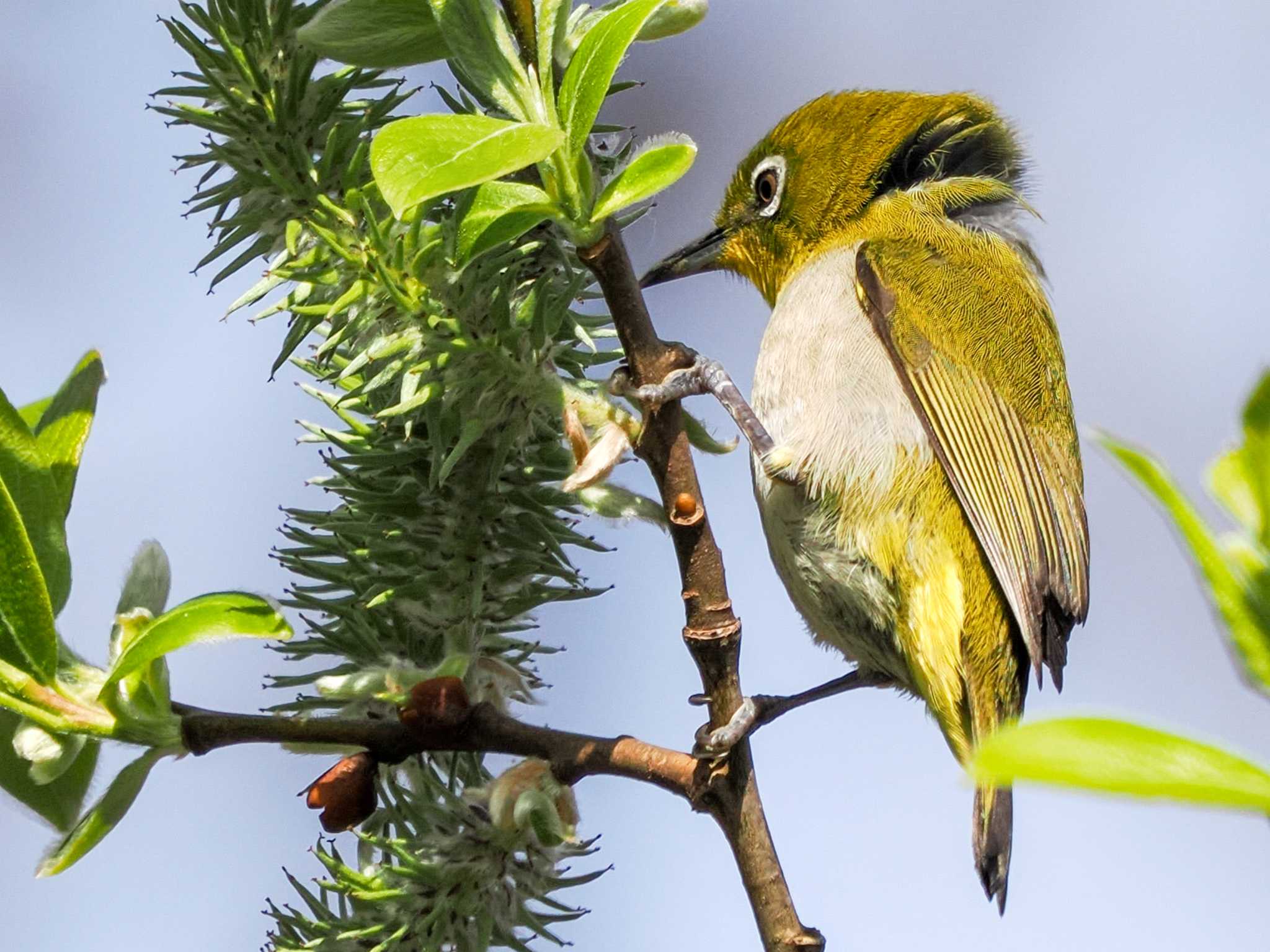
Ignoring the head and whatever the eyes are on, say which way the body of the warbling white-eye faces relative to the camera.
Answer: to the viewer's left

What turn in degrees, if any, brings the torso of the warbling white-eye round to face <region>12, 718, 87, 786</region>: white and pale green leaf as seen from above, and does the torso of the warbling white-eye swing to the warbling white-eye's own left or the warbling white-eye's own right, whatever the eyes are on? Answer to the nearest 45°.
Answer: approximately 45° to the warbling white-eye's own left

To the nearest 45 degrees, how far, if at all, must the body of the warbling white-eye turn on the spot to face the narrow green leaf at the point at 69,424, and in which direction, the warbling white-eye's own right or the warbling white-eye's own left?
approximately 45° to the warbling white-eye's own left
